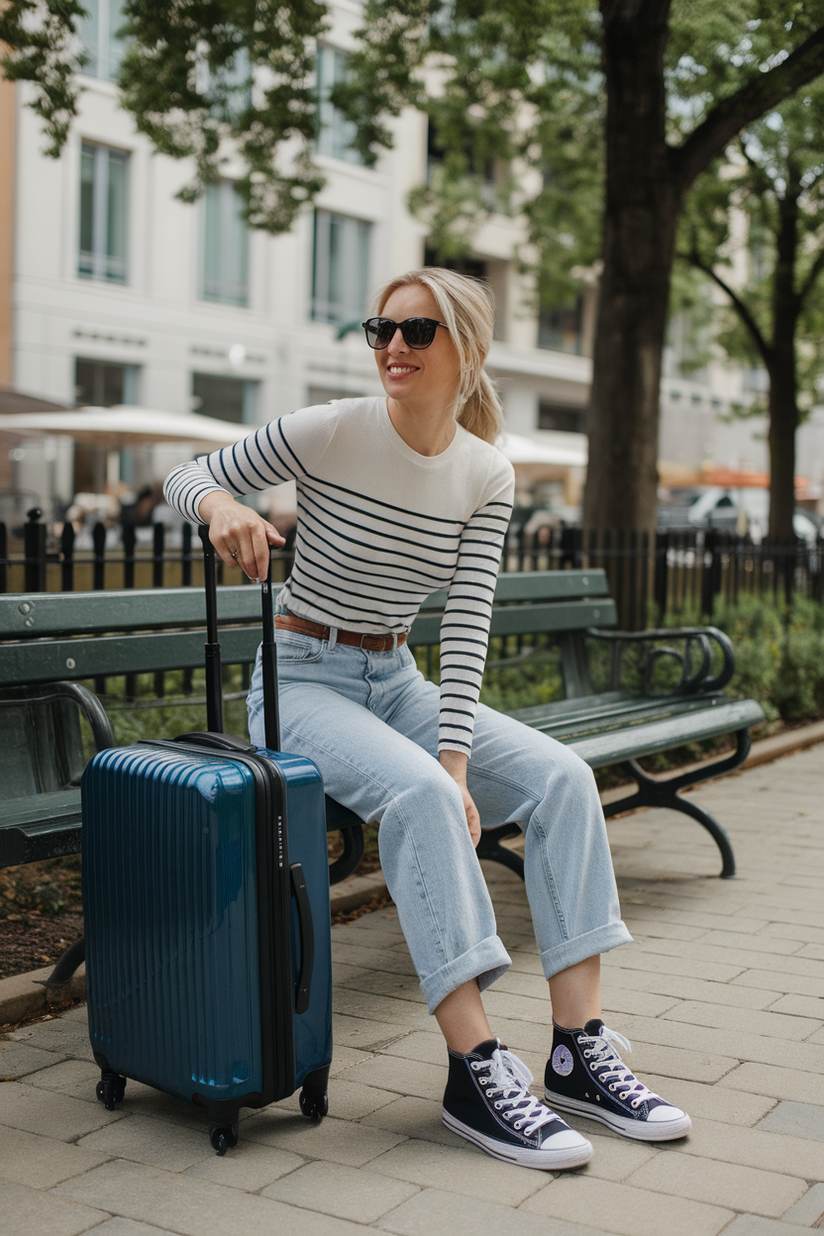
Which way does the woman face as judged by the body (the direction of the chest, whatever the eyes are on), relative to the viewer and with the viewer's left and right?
facing the viewer and to the right of the viewer

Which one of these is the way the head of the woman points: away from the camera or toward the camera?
toward the camera

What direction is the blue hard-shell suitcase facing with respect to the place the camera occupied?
facing the viewer and to the left of the viewer

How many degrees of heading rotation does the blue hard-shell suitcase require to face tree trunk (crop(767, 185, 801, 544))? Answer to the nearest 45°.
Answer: approximately 180°

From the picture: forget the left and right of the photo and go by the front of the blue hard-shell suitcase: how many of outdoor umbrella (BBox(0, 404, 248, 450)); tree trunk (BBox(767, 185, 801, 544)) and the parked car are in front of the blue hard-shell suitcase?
0

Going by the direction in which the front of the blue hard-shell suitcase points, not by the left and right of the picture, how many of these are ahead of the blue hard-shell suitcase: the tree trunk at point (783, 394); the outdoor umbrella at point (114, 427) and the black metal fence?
0

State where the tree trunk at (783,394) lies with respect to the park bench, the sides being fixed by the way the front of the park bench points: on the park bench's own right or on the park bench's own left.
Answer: on the park bench's own left

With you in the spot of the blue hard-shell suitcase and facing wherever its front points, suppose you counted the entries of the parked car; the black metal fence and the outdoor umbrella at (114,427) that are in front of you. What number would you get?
0

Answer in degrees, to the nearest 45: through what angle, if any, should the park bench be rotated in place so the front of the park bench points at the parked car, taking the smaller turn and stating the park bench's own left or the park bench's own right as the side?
approximately 135° to the park bench's own left
